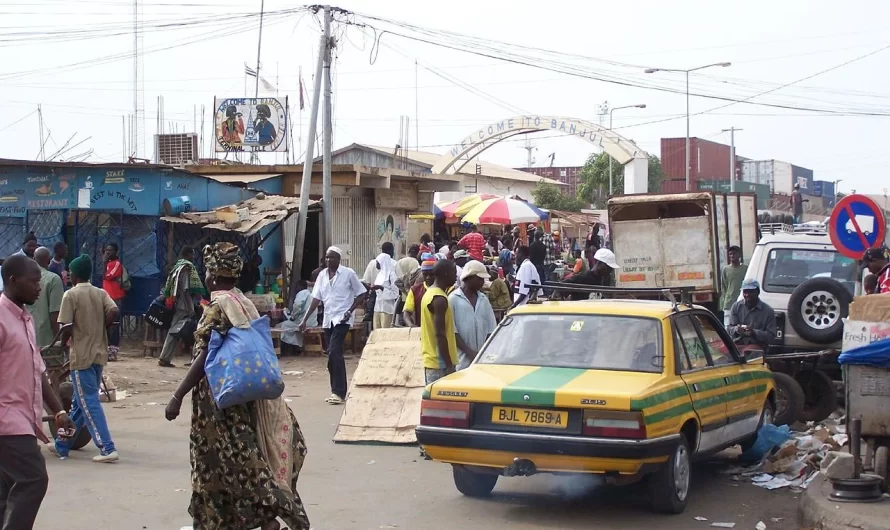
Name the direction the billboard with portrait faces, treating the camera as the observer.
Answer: facing the viewer

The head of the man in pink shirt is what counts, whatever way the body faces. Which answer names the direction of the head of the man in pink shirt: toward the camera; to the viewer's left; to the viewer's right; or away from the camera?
to the viewer's right

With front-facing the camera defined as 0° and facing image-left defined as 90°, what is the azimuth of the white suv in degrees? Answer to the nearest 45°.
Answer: approximately 180°

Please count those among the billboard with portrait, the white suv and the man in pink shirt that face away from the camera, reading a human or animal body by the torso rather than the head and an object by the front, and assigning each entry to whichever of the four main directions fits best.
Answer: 1

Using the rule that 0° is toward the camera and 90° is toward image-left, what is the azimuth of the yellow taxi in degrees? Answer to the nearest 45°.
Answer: approximately 225°

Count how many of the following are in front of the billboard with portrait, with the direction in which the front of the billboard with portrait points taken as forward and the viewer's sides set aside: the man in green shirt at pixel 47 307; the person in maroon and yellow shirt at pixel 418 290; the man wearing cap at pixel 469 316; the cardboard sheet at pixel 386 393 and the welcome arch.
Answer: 4

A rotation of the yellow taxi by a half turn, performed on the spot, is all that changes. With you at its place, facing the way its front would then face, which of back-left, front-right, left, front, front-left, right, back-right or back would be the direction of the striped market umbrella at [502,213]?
back-right

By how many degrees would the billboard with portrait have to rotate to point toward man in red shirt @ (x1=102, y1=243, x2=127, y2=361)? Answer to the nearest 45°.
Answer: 0° — it already faces them

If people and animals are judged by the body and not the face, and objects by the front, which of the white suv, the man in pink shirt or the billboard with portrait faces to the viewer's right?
the man in pink shirt

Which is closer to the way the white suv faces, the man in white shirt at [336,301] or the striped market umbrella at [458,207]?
the striped market umbrella

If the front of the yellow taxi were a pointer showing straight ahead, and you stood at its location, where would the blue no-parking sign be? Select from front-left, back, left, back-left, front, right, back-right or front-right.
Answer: front

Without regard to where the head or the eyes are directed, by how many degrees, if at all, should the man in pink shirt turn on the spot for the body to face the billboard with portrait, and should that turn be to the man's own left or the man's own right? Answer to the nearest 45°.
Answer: approximately 90° to the man's own left

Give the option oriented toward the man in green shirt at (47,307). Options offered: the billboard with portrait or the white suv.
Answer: the billboard with portrait
